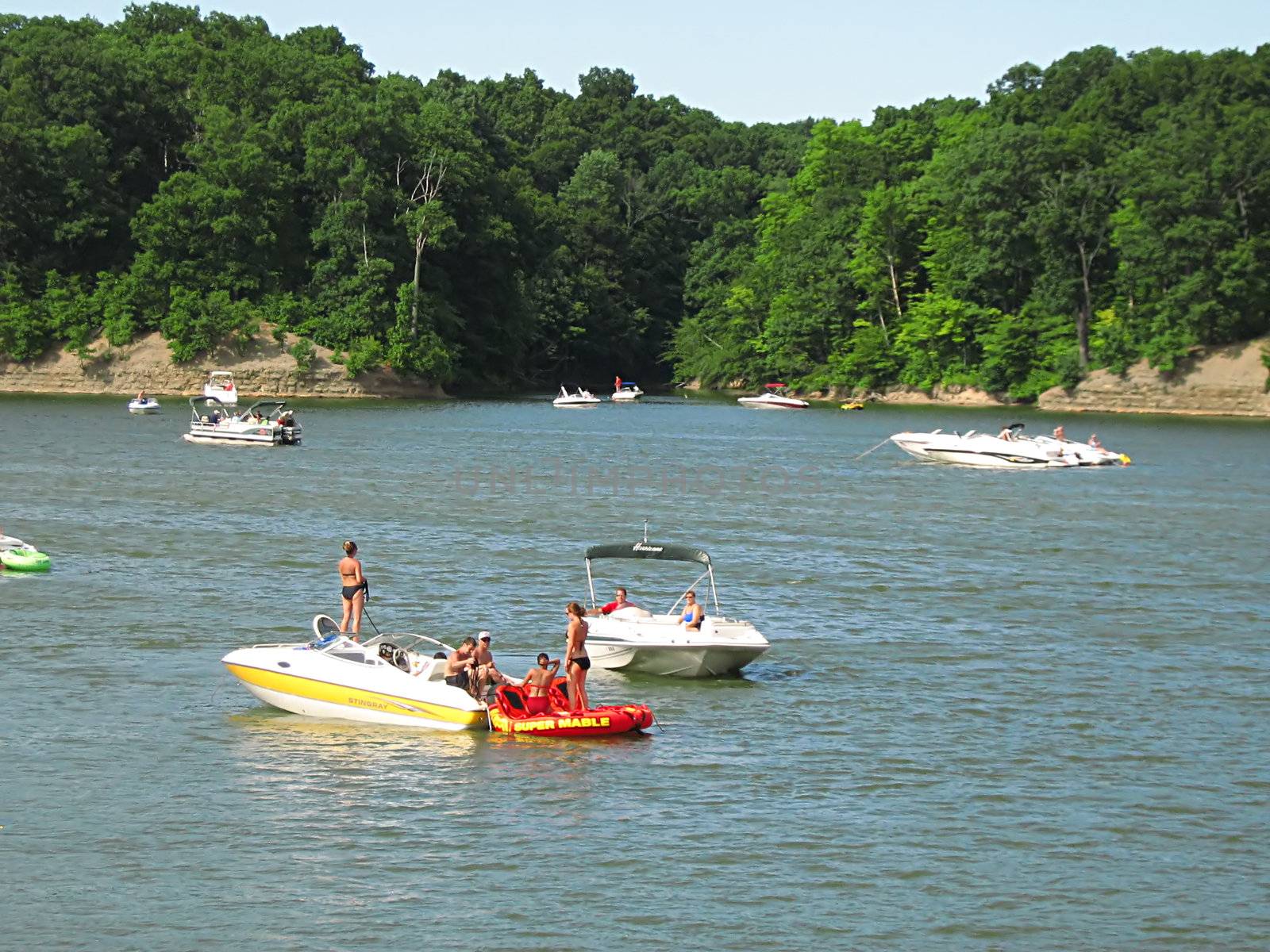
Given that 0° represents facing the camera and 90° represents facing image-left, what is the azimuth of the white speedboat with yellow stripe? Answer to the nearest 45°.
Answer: approximately 90°

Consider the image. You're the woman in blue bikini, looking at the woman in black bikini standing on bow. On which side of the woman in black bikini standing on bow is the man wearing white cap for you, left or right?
left

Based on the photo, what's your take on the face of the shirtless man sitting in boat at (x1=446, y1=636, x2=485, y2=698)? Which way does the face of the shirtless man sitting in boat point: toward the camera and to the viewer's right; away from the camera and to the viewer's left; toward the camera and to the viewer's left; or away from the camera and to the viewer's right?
toward the camera and to the viewer's right

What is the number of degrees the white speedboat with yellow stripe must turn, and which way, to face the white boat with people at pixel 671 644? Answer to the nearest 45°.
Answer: approximately 135° to its right

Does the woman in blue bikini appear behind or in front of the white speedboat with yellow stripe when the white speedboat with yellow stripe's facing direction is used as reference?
behind
